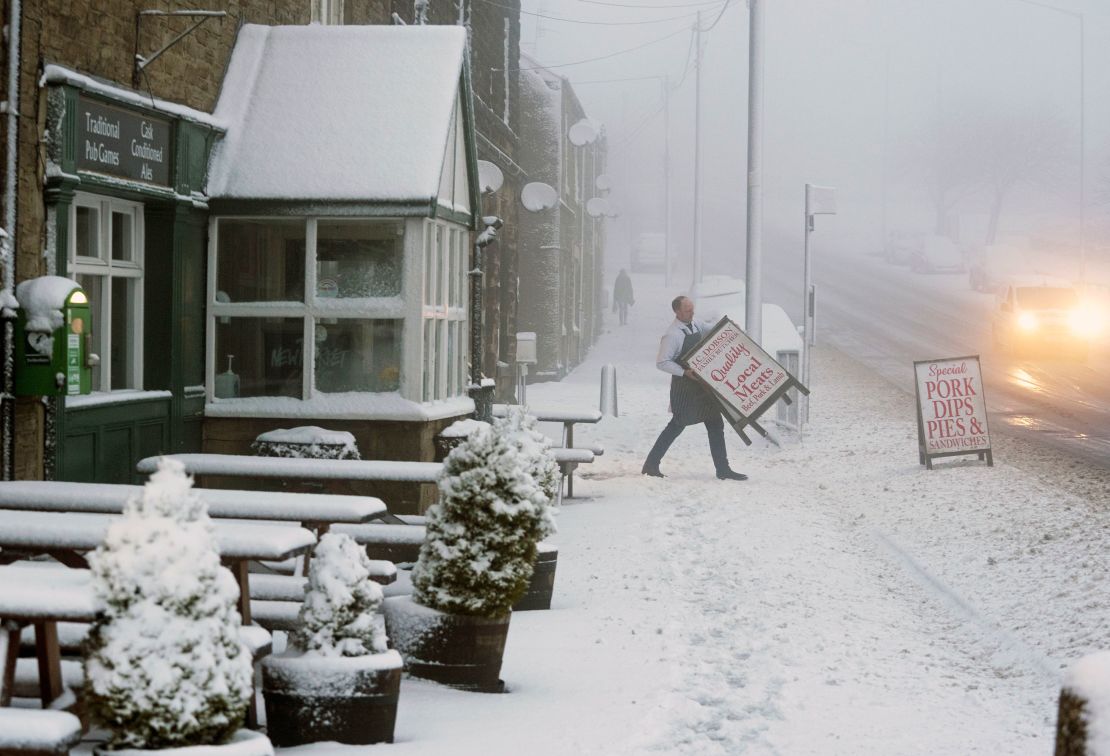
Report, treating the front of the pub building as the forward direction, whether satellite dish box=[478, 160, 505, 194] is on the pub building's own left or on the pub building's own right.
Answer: on the pub building's own left

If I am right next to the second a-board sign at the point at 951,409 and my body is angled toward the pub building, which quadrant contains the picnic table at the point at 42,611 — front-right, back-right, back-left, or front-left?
front-left

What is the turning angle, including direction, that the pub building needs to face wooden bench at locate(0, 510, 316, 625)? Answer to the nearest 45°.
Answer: approximately 45° to its right

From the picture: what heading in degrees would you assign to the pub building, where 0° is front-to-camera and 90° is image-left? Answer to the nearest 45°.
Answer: approximately 315°

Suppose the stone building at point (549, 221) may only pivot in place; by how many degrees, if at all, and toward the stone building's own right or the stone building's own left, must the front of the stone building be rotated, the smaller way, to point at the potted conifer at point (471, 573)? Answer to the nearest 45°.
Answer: approximately 45° to the stone building's own right

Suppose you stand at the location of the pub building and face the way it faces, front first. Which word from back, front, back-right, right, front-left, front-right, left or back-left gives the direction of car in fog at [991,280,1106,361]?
left

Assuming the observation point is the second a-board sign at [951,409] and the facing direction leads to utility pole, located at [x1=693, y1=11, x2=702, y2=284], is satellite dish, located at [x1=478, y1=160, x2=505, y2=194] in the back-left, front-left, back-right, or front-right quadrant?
front-left

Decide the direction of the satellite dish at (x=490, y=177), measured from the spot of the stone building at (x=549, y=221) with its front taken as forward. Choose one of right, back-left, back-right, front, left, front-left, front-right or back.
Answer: front-right

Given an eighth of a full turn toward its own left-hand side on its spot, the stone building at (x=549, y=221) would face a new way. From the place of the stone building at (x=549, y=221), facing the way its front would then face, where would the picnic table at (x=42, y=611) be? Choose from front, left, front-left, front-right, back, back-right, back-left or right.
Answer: right

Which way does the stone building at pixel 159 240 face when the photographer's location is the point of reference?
facing the viewer and to the right of the viewer

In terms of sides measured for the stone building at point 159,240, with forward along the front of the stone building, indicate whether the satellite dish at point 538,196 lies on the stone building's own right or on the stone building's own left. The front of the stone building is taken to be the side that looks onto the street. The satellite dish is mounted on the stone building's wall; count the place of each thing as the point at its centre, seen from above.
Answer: on the stone building's own left

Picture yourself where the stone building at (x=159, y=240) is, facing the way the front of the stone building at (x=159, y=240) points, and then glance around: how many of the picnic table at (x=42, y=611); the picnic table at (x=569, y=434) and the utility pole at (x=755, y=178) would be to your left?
2

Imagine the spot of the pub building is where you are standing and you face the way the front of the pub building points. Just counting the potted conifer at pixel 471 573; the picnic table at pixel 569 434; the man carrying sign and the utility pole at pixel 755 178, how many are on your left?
3

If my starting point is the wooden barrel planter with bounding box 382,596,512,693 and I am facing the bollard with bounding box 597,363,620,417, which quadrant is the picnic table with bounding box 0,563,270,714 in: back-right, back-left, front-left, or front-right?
back-left

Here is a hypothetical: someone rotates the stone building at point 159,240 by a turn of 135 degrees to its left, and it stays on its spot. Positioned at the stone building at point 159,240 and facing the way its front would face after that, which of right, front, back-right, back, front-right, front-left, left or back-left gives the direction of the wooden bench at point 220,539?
back
